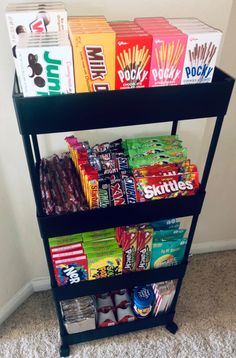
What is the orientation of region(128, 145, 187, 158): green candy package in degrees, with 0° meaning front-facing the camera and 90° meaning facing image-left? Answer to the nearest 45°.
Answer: approximately 0°

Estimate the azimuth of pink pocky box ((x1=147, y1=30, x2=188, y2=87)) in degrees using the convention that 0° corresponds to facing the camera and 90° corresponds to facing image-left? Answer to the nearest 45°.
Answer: approximately 0°
